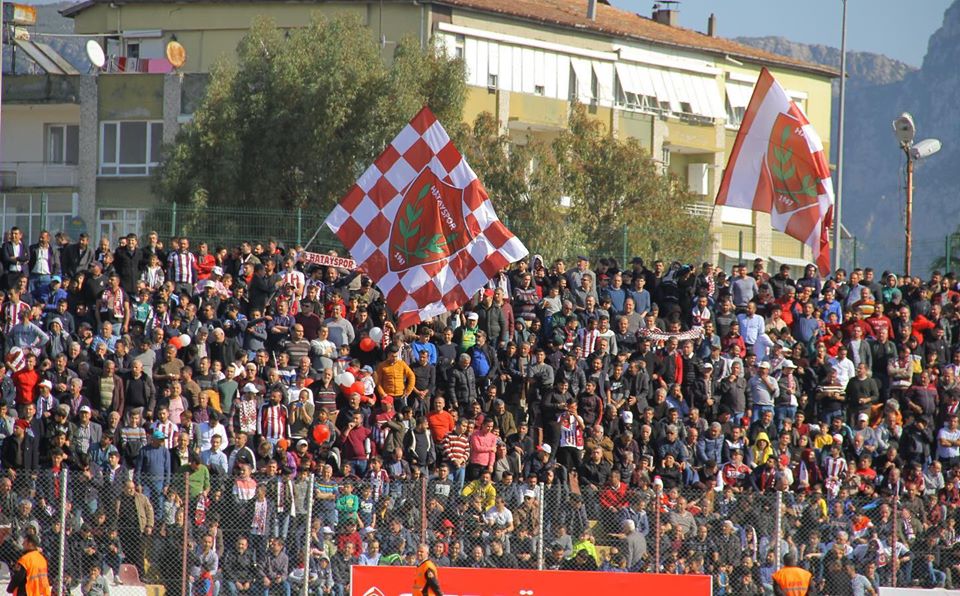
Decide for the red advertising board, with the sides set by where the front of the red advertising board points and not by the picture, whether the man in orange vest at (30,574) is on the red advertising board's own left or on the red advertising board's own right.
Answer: on the red advertising board's own right

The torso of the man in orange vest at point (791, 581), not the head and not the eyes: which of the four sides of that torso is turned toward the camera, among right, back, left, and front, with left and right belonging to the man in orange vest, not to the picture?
back

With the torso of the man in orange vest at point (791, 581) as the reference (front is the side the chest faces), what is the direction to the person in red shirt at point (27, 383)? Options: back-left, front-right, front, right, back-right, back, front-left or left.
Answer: left

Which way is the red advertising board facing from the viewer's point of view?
toward the camera

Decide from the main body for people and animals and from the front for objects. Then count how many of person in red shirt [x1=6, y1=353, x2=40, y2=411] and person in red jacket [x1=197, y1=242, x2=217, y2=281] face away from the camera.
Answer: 0

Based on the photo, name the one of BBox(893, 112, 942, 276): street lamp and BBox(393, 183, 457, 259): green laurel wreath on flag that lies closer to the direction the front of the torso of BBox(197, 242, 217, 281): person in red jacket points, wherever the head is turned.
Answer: the green laurel wreath on flag

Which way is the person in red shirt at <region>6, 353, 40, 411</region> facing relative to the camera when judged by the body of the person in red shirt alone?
toward the camera

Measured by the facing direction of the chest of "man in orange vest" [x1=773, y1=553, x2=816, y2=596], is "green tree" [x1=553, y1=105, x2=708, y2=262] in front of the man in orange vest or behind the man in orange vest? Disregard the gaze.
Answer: in front

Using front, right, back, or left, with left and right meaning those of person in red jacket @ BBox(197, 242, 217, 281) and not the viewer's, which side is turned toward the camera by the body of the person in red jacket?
front

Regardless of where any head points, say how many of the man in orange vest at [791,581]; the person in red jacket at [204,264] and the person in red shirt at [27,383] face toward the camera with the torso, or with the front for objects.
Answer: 2

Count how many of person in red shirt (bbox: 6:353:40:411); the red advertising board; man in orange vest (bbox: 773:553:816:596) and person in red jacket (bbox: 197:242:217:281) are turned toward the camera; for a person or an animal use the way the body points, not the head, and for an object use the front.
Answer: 3
